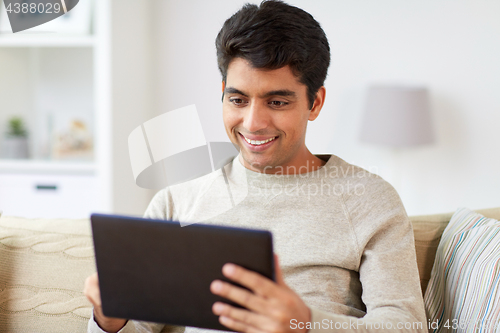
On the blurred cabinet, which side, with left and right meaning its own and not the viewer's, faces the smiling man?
front

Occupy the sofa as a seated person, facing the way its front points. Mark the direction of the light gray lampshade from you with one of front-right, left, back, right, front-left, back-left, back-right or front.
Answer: back-left

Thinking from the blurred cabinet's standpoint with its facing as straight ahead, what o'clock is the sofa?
The sofa is roughly at 12 o'clock from the blurred cabinet.

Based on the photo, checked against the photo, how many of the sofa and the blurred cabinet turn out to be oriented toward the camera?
2

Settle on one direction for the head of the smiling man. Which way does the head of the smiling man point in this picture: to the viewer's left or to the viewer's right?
to the viewer's left

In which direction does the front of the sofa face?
toward the camera

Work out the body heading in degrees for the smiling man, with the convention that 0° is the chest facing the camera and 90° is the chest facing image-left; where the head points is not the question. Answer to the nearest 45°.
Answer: approximately 45°

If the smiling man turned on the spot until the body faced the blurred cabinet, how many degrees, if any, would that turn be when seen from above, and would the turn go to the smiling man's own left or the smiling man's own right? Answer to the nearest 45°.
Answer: approximately 90° to the smiling man's own right

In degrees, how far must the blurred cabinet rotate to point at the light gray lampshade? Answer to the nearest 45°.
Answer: approximately 45° to its left

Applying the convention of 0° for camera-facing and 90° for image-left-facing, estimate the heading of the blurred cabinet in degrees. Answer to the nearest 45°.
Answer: approximately 0°

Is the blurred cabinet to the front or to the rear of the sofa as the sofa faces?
to the rear
